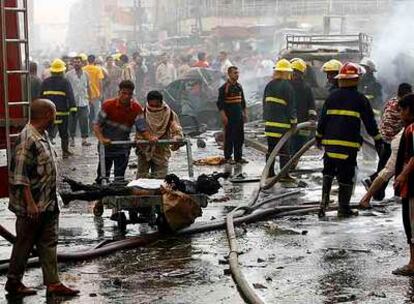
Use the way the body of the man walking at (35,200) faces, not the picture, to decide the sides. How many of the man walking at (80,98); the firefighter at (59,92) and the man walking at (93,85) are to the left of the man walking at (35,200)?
3

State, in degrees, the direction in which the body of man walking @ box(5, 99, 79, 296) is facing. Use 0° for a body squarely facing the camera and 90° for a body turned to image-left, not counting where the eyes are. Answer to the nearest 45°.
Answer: approximately 270°

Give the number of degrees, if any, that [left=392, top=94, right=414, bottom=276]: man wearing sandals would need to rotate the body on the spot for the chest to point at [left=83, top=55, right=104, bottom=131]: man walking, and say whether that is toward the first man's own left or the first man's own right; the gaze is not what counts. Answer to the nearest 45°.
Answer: approximately 45° to the first man's own right

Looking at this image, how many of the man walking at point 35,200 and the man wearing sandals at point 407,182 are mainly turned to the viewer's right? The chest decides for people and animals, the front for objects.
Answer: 1

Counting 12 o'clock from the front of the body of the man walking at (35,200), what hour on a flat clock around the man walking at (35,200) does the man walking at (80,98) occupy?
the man walking at (80,98) is roughly at 9 o'clock from the man walking at (35,200).

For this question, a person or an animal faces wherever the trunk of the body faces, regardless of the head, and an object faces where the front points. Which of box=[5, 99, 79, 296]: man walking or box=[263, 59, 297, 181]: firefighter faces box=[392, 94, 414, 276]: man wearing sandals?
the man walking

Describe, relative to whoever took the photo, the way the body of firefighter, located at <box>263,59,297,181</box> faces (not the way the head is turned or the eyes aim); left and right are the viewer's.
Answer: facing away from the viewer and to the right of the viewer

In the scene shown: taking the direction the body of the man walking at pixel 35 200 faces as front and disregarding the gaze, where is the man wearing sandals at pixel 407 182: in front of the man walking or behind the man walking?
in front

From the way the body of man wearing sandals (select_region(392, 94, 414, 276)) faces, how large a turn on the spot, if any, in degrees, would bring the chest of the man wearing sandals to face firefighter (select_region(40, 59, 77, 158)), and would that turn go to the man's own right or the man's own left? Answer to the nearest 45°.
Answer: approximately 45° to the man's own right

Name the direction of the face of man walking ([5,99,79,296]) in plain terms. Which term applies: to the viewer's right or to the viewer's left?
to the viewer's right

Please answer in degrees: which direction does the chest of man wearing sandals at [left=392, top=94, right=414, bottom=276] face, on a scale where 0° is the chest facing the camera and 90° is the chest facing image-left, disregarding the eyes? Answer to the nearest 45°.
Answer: approximately 90°
